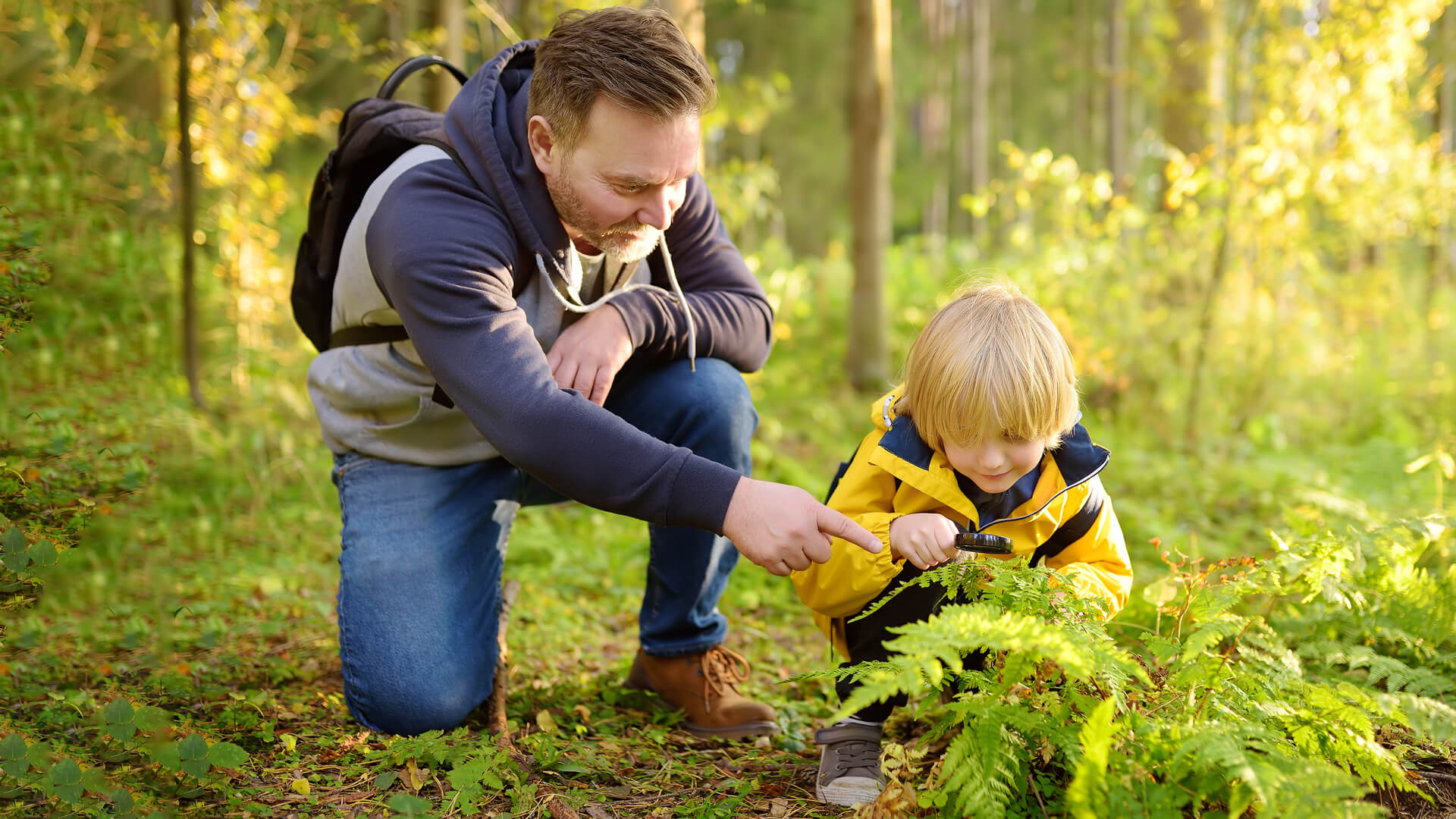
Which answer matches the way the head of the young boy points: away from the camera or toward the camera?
toward the camera

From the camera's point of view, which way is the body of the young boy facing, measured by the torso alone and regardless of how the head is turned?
toward the camera

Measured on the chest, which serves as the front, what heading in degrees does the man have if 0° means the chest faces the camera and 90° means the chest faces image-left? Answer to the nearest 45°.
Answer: approximately 315°

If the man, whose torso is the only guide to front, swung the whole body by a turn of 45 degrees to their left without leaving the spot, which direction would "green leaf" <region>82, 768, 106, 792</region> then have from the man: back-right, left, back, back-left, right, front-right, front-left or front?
back-right

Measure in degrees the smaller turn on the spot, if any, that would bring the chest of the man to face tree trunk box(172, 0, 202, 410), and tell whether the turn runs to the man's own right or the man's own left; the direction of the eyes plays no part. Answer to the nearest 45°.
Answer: approximately 180°

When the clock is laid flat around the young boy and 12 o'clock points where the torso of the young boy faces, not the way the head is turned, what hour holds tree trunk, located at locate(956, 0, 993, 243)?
The tree trunk is roughly at 6 o'clock from the young boy.

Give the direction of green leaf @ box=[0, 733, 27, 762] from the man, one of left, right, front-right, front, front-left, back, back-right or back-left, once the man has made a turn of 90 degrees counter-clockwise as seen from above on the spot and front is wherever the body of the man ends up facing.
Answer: back

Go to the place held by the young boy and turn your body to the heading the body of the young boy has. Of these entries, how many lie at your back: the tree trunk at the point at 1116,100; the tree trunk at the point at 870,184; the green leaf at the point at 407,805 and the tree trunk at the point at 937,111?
3

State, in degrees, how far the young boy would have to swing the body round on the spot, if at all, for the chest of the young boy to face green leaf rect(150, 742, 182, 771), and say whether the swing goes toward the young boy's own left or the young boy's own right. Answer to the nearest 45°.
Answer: approximately 45° to the young boy's own right

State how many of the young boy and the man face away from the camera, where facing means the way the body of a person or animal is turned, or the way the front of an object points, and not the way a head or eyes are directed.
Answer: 0

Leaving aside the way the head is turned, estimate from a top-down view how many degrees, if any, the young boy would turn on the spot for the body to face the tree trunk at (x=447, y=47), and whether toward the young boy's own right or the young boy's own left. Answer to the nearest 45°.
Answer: approximately 135° to the young boy's own right

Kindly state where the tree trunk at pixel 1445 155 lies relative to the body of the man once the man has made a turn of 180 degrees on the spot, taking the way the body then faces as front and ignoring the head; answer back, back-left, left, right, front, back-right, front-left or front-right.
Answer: right

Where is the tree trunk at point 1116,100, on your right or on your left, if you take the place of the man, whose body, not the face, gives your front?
on your left

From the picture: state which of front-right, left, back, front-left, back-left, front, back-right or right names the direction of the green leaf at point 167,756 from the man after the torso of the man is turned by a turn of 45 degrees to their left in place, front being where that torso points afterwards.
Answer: back-right
